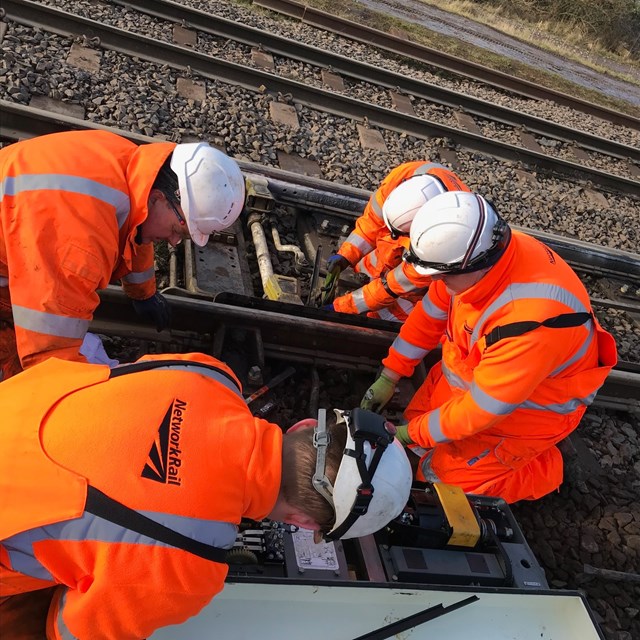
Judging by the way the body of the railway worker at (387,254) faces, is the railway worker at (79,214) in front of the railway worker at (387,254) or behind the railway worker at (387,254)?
in front

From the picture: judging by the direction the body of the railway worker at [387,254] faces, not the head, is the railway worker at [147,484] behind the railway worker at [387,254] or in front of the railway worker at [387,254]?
in front

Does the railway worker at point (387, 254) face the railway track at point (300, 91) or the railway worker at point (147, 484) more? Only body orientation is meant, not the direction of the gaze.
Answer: the railway worker

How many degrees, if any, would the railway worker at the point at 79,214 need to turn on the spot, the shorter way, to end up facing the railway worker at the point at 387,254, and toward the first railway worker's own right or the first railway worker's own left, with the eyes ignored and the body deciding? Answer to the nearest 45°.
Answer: approximately 45° to the first railway worker's own left

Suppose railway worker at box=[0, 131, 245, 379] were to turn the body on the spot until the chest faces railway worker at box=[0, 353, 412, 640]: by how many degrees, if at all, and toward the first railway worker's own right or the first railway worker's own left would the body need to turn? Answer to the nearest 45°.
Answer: approximately 90° to the first railway worker's own right

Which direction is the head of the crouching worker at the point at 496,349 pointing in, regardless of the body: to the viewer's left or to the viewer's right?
to the viewer's left

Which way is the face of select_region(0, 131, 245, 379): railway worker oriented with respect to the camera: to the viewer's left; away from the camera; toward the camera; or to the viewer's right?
to the viewer's right

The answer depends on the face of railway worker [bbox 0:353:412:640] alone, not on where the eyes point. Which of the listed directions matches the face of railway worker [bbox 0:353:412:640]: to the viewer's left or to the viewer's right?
to the viewer's right

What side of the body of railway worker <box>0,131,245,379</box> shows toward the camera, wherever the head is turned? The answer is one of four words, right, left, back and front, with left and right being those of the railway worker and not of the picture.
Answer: right

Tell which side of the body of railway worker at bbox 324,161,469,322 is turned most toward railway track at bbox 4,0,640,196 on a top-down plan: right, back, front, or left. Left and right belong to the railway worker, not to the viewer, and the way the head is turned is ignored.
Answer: right

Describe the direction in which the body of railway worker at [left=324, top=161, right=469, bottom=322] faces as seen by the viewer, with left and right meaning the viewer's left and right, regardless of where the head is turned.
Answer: facing the viewer and to the left of the viewer

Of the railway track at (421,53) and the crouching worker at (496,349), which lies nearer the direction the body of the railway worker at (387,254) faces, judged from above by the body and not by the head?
the crouching worker

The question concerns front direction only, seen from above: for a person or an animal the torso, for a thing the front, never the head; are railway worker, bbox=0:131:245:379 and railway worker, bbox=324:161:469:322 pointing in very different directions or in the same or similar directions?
very different directions

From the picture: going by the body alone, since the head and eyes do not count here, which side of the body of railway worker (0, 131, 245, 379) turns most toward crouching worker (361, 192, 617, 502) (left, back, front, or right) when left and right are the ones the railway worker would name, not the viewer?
front

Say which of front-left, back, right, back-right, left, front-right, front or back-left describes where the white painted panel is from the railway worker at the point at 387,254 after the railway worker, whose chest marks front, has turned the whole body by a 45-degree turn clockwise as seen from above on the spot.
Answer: left

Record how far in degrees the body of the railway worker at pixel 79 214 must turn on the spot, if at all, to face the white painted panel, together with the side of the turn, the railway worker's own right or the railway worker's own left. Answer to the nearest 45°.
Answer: approximately 45° to the railway worker's own right
